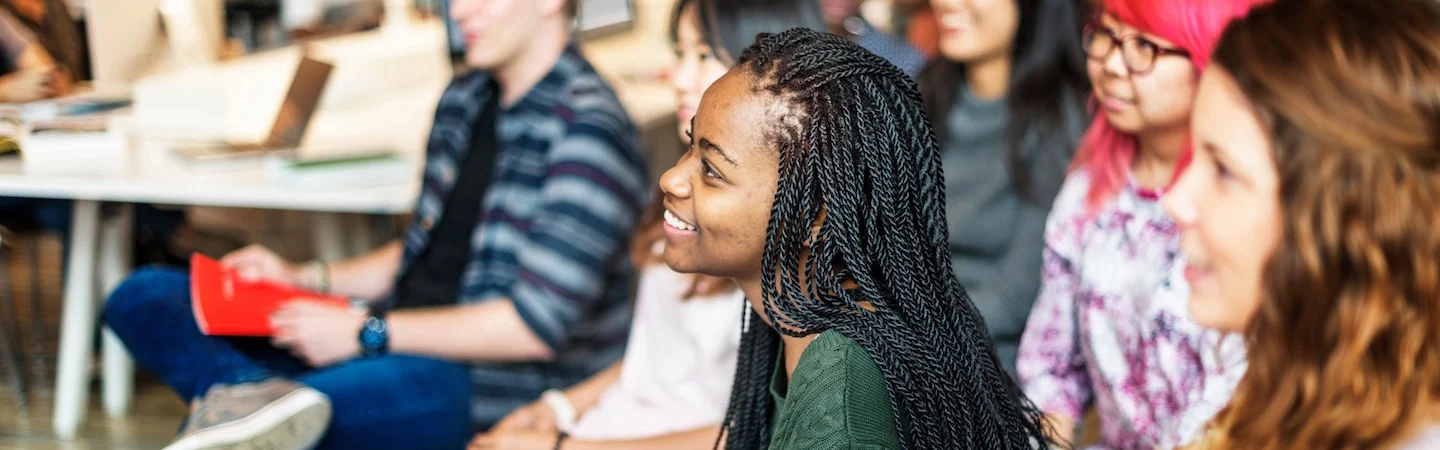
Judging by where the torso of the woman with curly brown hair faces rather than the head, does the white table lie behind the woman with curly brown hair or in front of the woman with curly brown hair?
in front

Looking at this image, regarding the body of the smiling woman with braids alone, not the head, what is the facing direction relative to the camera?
to the viewer's left

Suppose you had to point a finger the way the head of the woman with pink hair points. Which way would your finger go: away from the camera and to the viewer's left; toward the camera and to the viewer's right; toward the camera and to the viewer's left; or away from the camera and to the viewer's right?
toward the camera and to the viewer's left

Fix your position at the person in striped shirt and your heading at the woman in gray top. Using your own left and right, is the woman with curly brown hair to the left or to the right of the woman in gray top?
right

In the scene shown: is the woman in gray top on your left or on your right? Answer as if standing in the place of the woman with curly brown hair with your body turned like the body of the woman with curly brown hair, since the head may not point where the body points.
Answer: on your right

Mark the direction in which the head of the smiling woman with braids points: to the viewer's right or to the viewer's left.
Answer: to the viewer's left

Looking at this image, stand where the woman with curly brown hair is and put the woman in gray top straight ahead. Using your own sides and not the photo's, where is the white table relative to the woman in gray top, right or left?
left

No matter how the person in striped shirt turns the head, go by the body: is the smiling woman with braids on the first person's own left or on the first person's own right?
on the first person's own left

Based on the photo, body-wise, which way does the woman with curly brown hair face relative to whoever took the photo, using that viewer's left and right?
facing to the left of the viewer

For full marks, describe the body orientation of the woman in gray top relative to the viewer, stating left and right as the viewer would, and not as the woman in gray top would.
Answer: facing the viewer and to the left of the viewer

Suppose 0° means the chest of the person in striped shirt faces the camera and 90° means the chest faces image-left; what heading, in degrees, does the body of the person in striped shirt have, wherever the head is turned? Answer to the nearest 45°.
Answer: approximately 45°

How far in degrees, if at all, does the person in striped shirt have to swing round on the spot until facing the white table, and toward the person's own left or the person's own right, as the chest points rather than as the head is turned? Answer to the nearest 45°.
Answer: approximately 90° to the person's own right

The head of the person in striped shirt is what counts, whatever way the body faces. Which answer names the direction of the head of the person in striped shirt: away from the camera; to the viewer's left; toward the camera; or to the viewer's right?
to the viewer's left
